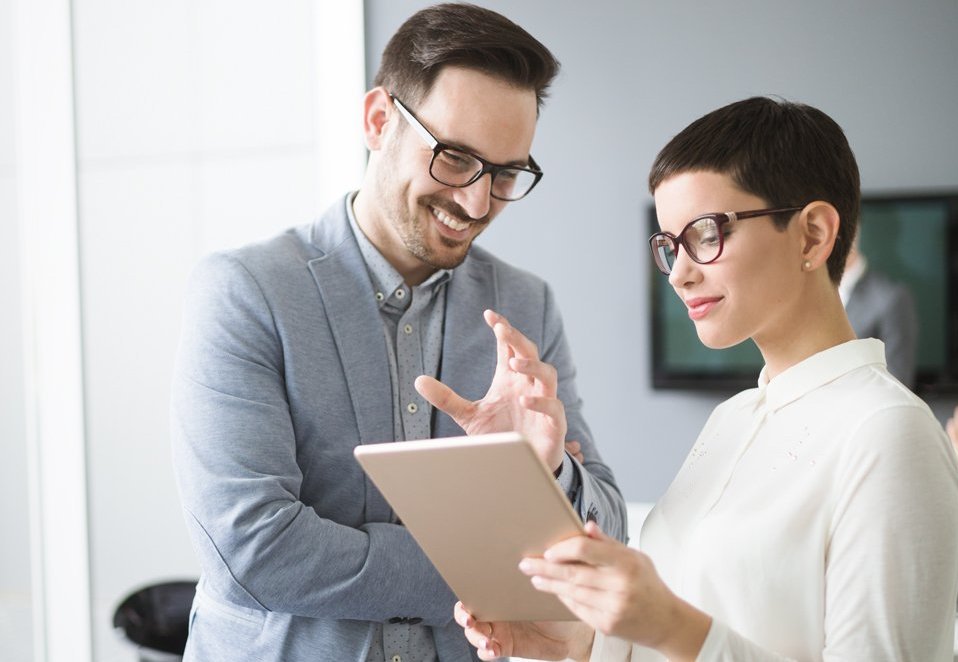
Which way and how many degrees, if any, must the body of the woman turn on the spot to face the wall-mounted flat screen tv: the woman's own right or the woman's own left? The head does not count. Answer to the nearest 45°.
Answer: approximately 135° to the woman's own right

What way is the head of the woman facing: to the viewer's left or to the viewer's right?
to the viewer's left

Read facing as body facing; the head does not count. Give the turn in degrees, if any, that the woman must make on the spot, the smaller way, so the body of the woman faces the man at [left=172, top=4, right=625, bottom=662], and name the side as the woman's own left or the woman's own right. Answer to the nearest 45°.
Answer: approximately 90° to the woman's own right

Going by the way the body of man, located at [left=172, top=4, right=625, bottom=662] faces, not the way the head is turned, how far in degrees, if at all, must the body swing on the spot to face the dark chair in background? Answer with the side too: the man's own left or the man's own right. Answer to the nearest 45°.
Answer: approximately 180°

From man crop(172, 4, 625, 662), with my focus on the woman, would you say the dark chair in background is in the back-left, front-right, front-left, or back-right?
back-left

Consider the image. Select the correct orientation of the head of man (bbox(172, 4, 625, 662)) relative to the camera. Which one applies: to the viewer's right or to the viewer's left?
to the viewer's right

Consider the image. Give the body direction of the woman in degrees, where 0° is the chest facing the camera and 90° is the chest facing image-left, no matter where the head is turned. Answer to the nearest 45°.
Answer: approximately 45°

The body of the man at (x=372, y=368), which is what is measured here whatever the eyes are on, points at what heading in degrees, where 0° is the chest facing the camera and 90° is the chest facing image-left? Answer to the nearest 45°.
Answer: approximately 315°

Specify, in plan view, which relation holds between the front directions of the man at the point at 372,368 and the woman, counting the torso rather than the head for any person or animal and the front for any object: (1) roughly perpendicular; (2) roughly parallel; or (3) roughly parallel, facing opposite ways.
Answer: roughly perpendicular

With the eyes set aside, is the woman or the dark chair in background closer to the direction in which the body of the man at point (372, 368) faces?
the woman

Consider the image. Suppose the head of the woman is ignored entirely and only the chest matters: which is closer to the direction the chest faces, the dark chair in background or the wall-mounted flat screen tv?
the dark chair in background
